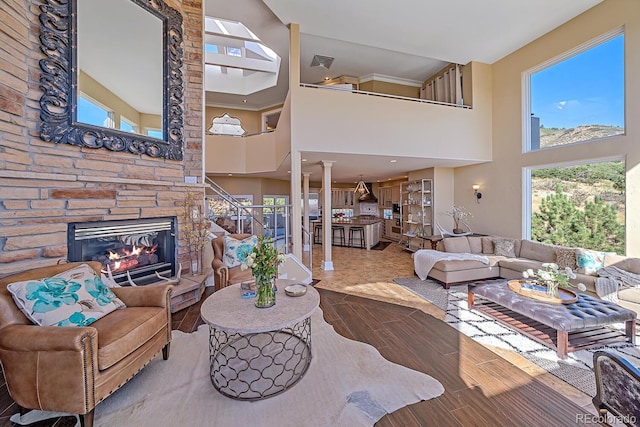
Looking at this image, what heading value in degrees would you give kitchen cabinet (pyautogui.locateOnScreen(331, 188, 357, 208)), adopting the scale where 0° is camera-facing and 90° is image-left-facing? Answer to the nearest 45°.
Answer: approximately 0°

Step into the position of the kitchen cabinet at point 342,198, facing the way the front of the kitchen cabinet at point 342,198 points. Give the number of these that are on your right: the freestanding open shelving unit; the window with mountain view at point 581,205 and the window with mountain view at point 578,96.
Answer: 0

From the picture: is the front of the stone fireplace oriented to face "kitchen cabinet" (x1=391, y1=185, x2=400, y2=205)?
no

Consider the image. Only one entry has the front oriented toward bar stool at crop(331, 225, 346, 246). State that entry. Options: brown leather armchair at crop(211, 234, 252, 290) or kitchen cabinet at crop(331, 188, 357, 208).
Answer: the kitchen cabinet

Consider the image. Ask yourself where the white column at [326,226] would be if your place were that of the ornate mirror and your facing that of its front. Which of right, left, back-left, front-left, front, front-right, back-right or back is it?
front-left

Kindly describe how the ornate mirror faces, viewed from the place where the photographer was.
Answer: facing the viewer and to the right of the viewer

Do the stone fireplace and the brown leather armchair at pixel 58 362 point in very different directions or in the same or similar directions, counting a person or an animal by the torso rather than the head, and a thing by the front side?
same or similar directions

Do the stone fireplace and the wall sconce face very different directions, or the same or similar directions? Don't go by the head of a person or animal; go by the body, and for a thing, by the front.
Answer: very different directions

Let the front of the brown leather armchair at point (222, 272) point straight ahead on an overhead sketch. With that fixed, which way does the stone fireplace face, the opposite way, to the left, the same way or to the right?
the same way

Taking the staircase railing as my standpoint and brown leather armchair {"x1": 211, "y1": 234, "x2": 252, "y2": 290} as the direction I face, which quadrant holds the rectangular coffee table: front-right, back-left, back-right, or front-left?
front-left

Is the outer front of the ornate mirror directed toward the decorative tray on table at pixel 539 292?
yes

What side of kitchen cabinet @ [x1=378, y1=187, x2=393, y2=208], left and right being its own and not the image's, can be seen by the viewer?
front

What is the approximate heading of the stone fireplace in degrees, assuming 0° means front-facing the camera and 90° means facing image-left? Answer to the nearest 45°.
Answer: approximately 315°

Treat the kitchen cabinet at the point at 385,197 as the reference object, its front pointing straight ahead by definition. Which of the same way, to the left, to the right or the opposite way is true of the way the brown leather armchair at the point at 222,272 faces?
to the left

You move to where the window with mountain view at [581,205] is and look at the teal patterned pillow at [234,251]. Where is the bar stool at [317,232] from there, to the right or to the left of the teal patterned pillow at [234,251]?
right

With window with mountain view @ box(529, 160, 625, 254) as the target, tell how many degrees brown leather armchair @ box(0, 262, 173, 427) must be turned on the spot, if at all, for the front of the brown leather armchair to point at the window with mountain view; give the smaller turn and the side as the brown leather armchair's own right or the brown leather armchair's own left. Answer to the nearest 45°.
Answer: approximately 45° to the brown leather armchair's own left

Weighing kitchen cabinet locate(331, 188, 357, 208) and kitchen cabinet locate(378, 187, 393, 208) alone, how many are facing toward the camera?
2

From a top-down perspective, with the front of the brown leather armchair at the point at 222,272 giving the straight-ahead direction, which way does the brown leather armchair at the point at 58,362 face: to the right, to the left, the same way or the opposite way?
the same way

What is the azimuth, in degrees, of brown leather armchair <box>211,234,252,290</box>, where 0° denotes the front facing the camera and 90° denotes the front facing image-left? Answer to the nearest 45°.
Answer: approximately 315°

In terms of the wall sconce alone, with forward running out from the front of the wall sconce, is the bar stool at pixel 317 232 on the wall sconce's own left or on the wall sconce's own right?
on the wall sconce's own right

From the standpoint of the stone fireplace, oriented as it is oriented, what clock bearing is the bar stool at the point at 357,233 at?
The bar stool is roughly at 10 o'clock from the stone fireplace.

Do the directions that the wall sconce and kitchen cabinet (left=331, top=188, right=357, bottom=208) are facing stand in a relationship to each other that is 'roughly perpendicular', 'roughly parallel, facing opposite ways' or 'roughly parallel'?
roughly perpendicular

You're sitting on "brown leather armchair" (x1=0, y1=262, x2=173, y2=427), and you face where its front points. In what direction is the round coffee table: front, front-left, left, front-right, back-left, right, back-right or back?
front-left
